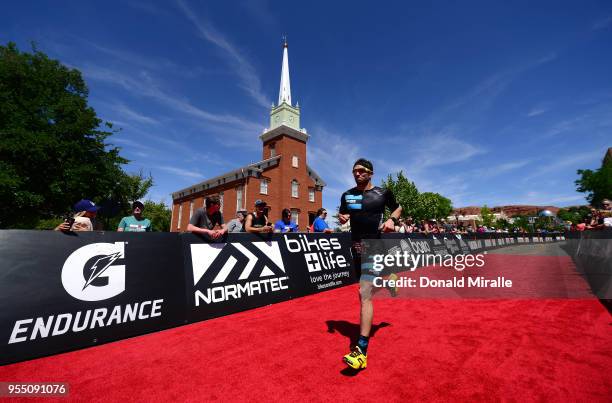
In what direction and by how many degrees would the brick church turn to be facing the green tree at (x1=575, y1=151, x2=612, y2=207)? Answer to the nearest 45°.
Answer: approximately 45° to its left

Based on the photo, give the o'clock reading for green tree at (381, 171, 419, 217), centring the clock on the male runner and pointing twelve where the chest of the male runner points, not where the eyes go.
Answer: The green tree is roughly at 5 o'clock from the male runner.

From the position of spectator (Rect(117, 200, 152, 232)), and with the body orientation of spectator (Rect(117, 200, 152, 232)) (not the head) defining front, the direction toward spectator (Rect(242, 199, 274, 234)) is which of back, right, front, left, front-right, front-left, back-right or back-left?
front-left

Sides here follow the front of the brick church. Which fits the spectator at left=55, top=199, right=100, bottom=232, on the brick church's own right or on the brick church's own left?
on the brick church's own right

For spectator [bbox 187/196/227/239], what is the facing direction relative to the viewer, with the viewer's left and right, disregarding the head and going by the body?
facing the viewer and to the right of the viewer

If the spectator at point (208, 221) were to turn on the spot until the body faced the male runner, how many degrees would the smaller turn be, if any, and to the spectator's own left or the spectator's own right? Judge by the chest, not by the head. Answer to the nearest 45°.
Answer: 0° — they already face them

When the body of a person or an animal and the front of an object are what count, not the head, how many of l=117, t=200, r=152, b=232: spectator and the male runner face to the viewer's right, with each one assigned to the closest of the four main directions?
0

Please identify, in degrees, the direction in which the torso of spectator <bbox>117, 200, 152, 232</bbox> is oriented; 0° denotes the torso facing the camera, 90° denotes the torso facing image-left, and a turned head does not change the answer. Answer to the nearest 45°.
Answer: approximately 0°

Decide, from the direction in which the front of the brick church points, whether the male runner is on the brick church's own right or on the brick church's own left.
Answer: on the brick church's own right
